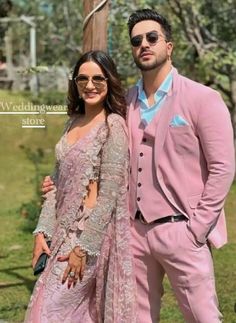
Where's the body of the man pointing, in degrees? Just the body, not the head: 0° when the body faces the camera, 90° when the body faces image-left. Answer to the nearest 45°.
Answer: approximately 45°

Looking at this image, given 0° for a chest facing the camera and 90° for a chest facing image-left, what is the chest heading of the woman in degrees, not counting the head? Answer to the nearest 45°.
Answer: approximately 45°
